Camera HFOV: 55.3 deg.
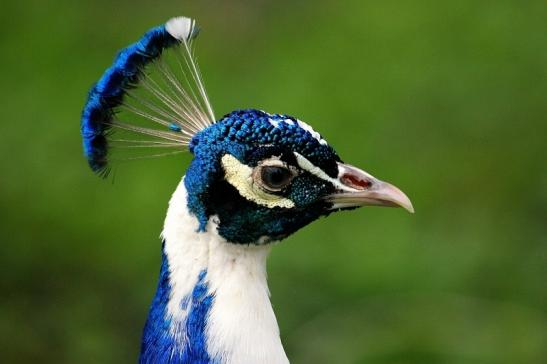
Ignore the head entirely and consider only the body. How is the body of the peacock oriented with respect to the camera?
to the viewer's right
